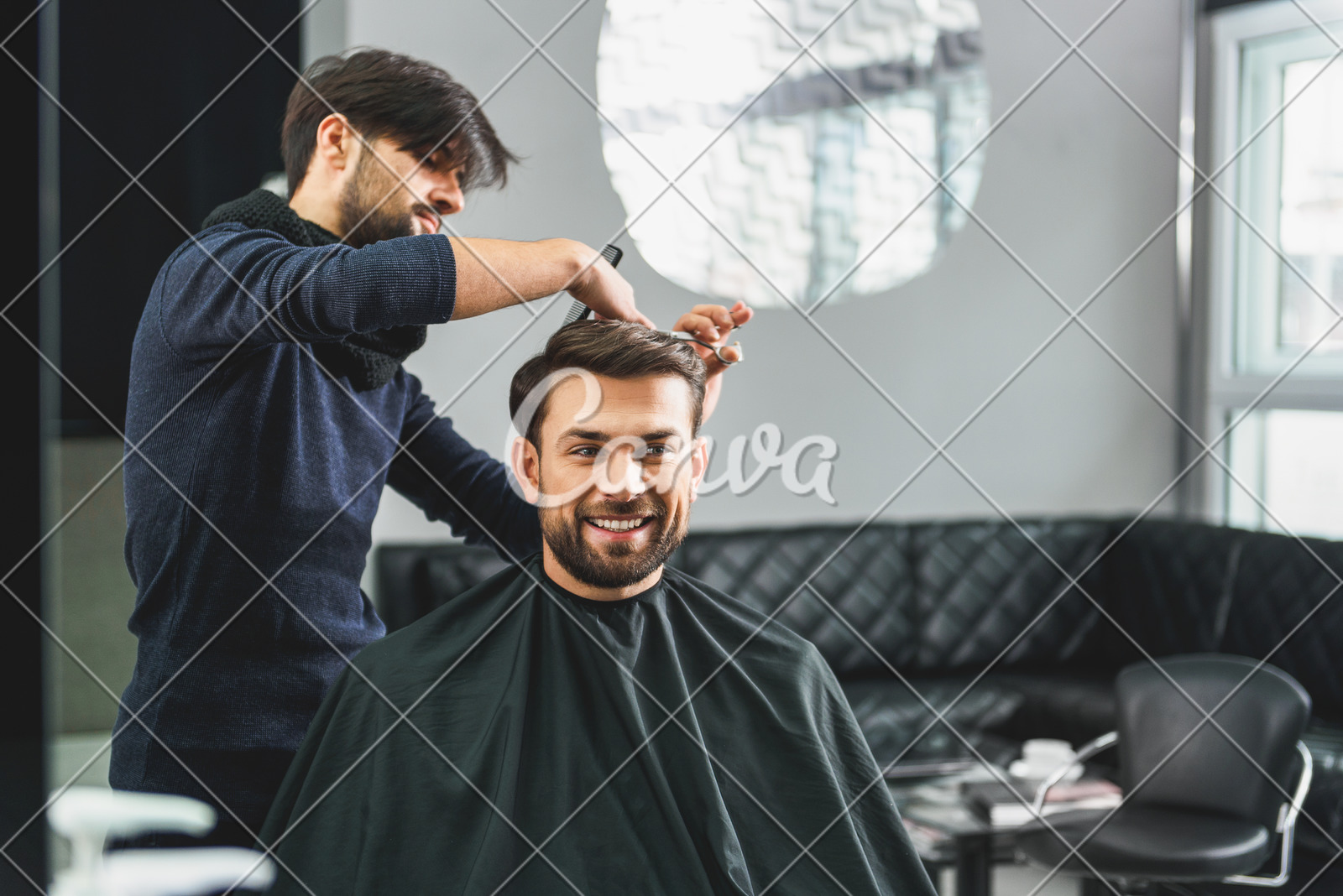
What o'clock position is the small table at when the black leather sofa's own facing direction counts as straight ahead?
The small table is roughly at 12 o'clock from the black leather sofa.

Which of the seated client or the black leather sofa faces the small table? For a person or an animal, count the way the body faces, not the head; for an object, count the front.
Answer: the black leather sofa

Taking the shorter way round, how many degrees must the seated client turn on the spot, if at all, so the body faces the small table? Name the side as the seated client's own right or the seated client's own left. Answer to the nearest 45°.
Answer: approximately 135° to the seated client's own left

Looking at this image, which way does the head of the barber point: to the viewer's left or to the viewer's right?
to the viewer's right

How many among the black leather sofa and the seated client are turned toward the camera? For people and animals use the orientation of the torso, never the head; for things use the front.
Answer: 2

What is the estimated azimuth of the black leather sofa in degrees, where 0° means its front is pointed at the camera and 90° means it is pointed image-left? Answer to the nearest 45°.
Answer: approximately 0°

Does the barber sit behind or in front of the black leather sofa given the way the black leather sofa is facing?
in front

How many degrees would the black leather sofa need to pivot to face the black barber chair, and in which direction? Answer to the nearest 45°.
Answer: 0° — it already faces it
